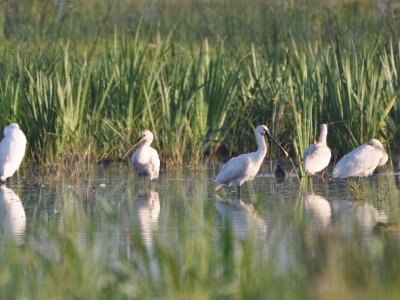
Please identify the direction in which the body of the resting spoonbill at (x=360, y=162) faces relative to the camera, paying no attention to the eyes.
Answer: to the viewer's right

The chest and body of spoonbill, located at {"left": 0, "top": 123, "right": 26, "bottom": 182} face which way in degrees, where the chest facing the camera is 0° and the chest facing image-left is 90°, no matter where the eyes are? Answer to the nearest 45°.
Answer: approximately 270°

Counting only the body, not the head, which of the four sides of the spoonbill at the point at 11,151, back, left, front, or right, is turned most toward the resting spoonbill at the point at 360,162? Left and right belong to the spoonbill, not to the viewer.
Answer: front

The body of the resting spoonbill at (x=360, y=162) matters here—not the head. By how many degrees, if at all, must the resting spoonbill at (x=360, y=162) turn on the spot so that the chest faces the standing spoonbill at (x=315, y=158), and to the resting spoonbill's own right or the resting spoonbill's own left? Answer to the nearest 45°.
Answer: approximately 180°

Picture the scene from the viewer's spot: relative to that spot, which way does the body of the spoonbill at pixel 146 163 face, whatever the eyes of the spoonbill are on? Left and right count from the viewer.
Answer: facing the viewer and to the left of the viewer

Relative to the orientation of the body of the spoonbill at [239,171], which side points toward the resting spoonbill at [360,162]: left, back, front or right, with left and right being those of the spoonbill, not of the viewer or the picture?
front

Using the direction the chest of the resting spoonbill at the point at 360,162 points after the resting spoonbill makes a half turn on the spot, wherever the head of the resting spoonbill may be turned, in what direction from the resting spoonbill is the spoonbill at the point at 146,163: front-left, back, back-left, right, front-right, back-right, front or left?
front

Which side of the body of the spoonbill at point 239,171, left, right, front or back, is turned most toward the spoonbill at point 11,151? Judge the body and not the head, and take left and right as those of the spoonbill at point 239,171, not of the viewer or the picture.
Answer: back

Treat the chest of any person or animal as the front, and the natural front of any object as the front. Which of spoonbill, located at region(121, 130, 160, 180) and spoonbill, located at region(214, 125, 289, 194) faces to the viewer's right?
spoonbill, located at region(214, 125, 289, 194)

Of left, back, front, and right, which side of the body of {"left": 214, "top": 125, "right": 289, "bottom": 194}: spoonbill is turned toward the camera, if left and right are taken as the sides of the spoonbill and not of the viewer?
right
